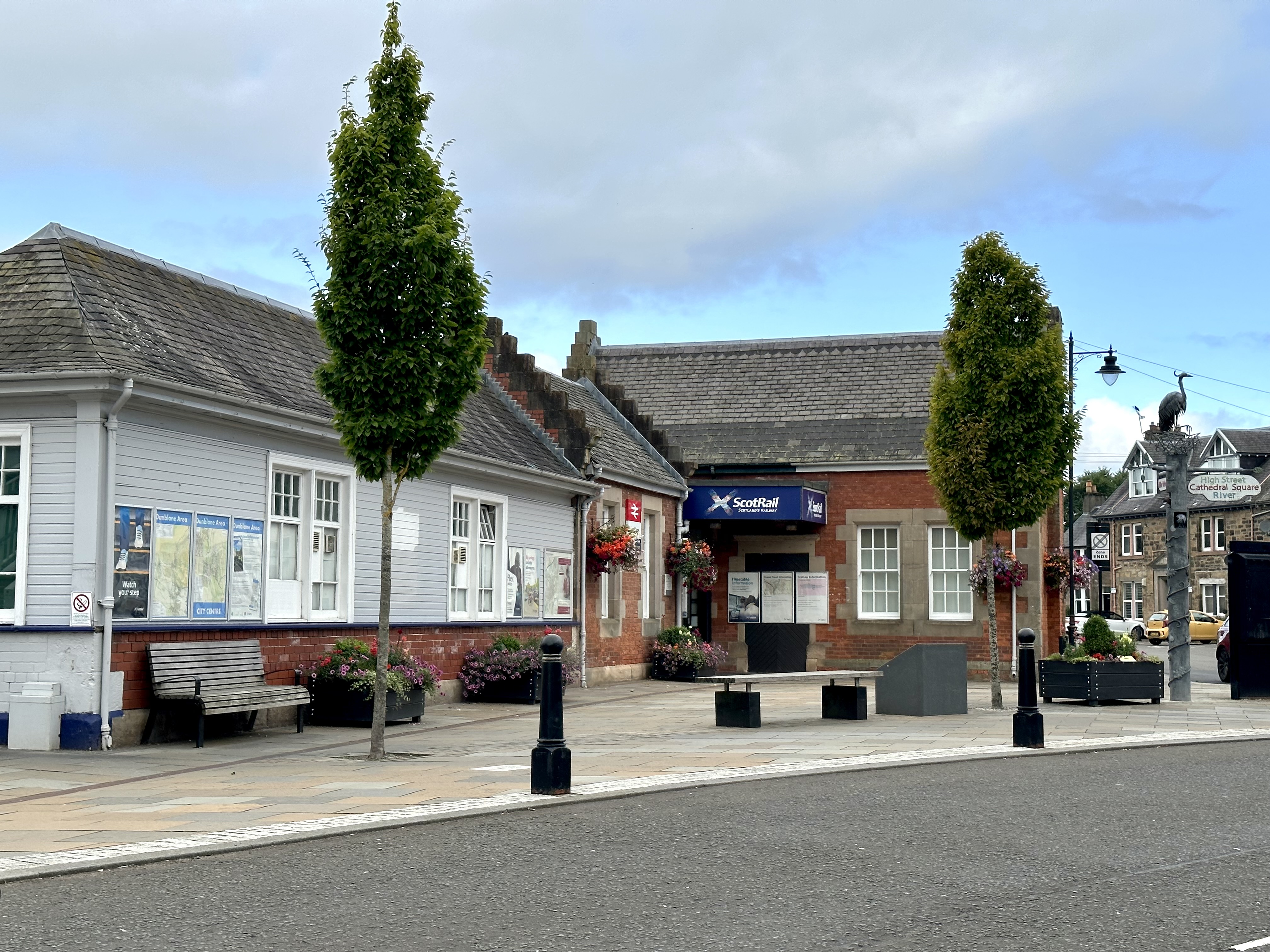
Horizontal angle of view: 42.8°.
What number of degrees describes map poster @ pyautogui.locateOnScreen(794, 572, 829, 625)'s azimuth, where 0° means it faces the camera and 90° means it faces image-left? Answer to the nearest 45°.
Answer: approximately 0°

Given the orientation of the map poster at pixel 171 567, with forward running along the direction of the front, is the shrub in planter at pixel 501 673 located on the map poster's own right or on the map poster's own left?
on the map poster's own left

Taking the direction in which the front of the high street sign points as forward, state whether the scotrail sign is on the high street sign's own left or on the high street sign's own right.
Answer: on the high street sign's own right

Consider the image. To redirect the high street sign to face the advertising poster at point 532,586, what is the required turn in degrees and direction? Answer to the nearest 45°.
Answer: approximately 90° to its right

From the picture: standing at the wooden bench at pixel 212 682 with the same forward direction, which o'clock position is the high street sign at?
The high street sign is roughly at 10 o'clock from the wooden bench.

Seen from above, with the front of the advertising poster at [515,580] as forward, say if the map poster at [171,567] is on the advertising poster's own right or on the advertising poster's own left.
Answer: on the advertising poster's own right
